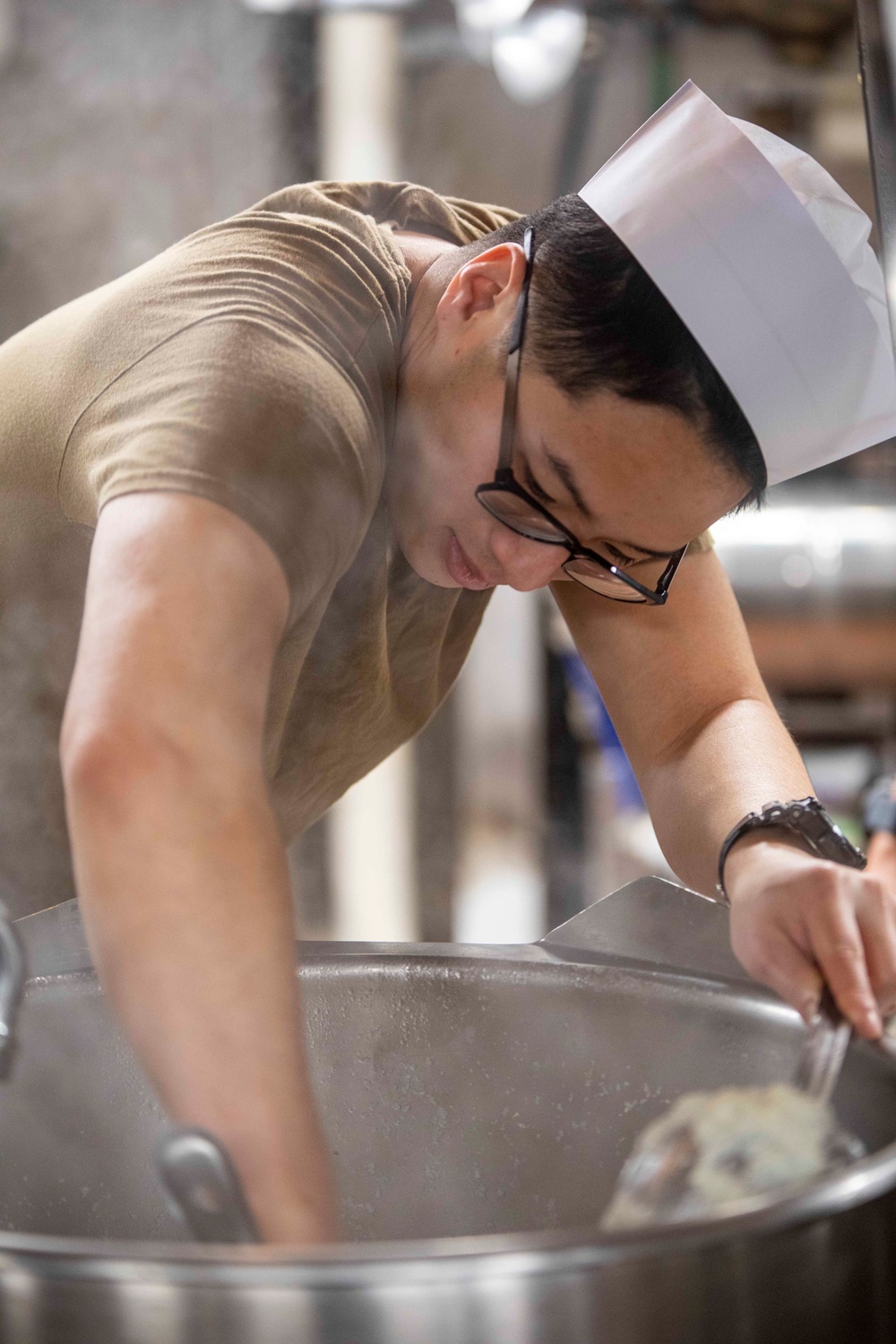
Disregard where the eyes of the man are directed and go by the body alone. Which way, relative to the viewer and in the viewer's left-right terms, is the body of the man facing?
facing the viewer and to the right of the viewer

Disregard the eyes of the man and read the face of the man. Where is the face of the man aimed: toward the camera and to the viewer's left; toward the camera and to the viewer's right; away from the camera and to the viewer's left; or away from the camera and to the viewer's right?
toward the camera and to the viewer's right
